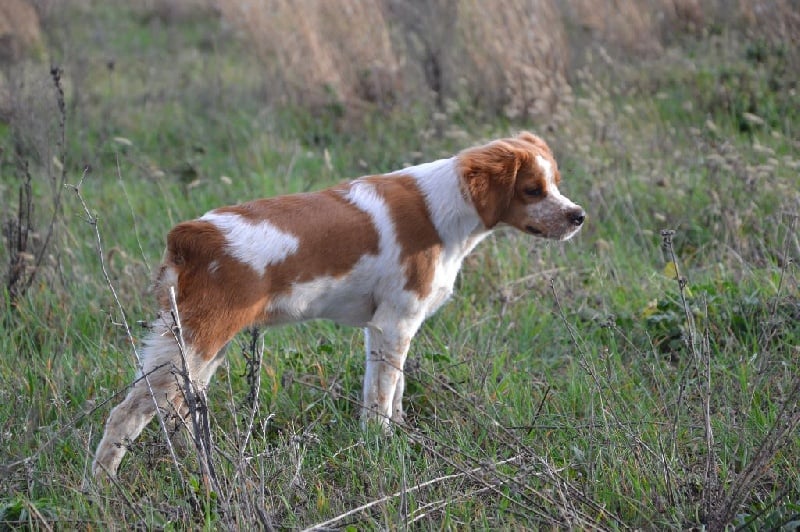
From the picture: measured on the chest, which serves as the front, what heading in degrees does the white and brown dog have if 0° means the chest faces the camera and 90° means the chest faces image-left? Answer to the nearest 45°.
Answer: approximately 270°

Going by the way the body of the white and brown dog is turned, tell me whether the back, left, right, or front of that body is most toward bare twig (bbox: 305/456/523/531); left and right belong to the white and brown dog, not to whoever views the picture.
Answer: right
